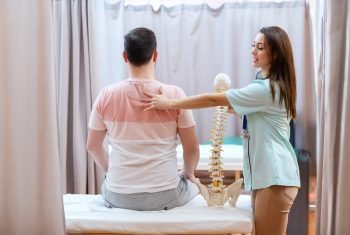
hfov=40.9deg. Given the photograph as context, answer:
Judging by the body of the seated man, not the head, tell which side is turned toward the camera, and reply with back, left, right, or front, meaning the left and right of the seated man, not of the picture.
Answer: back

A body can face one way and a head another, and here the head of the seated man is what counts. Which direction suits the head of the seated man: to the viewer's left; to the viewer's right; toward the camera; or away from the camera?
away from the camera

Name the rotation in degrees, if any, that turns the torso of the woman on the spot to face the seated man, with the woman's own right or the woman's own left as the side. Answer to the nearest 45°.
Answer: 0° — they already face them

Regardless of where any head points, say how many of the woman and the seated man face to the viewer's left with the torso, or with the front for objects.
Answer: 1

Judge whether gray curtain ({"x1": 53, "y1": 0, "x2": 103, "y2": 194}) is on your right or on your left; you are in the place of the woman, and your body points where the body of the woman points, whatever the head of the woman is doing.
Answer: on your right

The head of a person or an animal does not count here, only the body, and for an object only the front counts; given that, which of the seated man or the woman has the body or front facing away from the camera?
the seated man

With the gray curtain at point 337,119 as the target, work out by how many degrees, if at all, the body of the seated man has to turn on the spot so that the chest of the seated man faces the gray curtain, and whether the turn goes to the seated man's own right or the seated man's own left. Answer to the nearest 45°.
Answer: approximately 135° to the seated man's own right

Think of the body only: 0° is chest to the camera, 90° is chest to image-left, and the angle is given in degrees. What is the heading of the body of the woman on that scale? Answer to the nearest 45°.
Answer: approximately 90°
